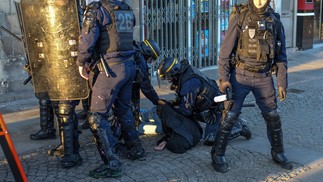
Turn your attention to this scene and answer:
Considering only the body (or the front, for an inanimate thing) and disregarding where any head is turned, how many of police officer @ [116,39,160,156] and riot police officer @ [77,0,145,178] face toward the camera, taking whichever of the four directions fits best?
0

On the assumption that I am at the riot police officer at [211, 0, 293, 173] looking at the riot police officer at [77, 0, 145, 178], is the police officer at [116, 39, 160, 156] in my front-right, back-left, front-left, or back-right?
front-right

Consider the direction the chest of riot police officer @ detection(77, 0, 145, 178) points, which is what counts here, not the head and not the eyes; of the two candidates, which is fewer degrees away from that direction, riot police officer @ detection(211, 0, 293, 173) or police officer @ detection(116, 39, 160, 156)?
the police officer

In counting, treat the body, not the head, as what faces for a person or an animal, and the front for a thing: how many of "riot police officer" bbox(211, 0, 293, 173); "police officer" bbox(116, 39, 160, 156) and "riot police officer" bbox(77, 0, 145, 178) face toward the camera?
1

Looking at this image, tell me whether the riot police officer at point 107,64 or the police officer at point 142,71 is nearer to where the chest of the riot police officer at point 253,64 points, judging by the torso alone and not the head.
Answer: the riot police officer

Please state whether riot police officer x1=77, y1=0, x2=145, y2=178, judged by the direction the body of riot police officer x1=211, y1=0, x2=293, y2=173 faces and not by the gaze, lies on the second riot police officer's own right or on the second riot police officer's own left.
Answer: on the second riot police officer's own right

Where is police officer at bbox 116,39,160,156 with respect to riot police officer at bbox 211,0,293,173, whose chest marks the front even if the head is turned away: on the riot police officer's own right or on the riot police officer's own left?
on the riot police officer's own right

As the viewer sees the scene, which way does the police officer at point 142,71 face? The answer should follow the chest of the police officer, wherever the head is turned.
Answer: to the viewer's right

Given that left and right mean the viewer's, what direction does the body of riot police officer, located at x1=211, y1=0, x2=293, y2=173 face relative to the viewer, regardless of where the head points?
facing the viewer

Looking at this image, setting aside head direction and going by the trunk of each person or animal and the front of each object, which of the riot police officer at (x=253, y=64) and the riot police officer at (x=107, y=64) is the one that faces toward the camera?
the riot police officer at (x=253, y=64)

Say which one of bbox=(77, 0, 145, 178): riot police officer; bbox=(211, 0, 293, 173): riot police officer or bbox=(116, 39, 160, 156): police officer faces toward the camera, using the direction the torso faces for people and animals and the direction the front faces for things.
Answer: bbox=(211, 0, 293, 173): riot police officer

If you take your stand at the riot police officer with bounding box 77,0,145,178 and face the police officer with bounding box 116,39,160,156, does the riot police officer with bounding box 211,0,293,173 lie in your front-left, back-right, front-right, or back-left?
front-right
